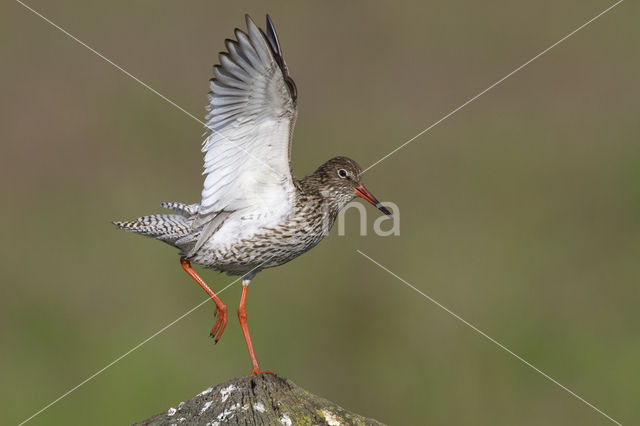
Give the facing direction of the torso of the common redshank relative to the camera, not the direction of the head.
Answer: to the viewer's right
